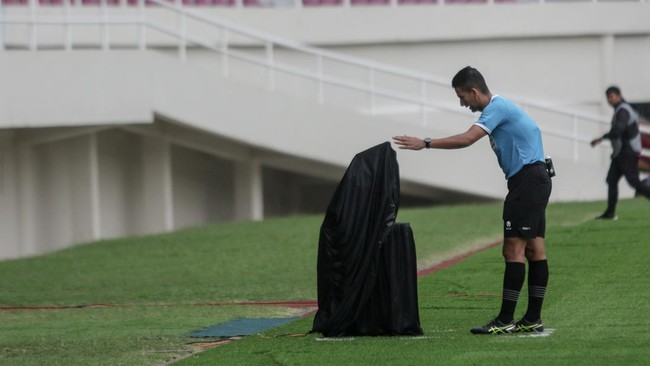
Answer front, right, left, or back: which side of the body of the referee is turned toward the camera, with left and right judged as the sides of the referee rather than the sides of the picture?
left

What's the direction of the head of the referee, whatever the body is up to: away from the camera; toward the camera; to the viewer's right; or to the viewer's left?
to the viewer's left

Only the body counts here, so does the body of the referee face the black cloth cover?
yes

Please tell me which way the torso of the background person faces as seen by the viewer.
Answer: to the viewer's left

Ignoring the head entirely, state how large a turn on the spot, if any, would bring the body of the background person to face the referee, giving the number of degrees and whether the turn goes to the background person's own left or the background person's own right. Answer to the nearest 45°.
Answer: approximately 90° to the background person's own left

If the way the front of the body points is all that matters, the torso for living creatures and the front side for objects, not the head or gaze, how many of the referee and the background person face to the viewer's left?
2

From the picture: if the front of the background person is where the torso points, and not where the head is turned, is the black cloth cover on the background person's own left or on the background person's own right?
on the background person's own left

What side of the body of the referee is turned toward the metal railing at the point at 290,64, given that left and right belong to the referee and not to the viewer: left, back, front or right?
right
